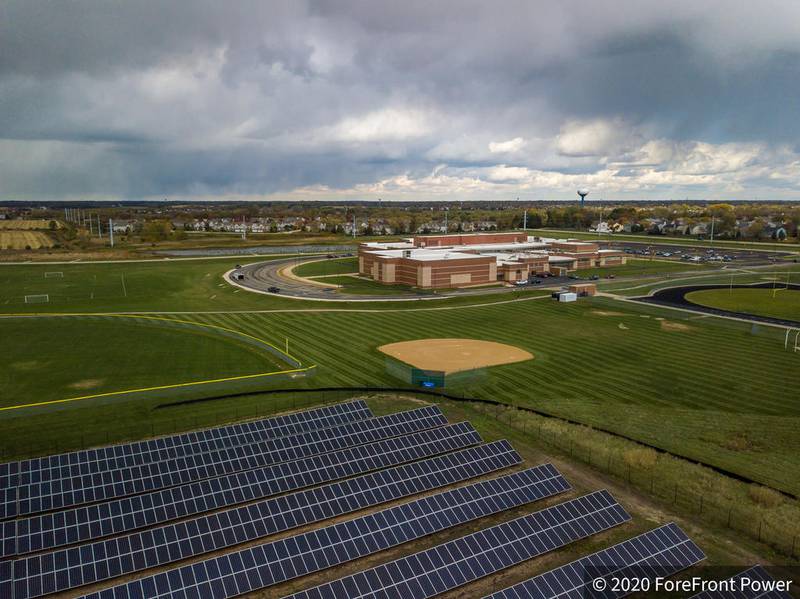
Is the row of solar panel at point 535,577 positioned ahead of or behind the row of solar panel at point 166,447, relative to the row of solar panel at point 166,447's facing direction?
ahead

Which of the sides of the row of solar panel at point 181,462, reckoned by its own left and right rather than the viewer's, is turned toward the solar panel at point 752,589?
front

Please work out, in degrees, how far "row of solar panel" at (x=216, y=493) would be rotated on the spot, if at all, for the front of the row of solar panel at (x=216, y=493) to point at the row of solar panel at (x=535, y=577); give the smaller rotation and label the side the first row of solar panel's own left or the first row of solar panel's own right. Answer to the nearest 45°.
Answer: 0° — it already faces it

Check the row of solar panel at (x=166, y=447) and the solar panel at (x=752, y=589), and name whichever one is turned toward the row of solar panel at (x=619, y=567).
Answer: the row of solar panel at (x=166, y=447)

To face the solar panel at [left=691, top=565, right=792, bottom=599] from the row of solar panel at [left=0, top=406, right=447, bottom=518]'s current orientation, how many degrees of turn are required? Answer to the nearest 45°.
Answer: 0° — it already faces it

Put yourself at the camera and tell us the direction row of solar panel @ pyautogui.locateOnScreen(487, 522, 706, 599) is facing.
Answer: facing the viewer and to the right of the viewer

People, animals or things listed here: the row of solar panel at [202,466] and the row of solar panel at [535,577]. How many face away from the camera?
0

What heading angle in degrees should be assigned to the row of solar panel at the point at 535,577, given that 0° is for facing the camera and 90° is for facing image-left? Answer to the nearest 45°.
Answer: approximately 315°

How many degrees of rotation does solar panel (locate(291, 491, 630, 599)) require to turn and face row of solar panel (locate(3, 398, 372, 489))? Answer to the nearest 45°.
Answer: approximately 135° to its right

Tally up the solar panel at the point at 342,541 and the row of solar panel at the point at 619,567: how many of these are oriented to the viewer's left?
0

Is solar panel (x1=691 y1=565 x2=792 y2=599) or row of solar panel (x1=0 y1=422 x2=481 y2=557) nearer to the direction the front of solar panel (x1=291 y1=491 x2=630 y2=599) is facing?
the solar panel

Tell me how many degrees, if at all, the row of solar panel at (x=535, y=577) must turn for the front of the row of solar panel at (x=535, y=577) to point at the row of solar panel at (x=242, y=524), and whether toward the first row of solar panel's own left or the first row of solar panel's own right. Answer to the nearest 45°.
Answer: approximately 135° to the first row of solar panel's own right

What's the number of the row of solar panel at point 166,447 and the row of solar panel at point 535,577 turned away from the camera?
0
